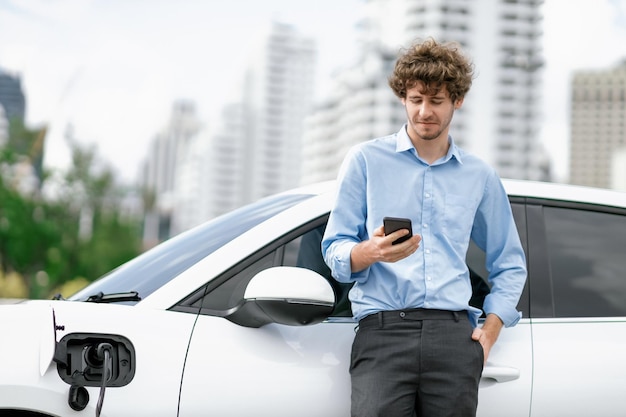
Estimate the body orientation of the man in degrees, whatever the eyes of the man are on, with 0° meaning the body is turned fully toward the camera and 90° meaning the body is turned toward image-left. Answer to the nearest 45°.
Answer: approximately 0°

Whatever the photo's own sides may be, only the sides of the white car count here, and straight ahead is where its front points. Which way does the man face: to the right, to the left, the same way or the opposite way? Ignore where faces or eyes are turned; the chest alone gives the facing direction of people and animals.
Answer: to the left

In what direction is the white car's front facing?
to the viewer's left
